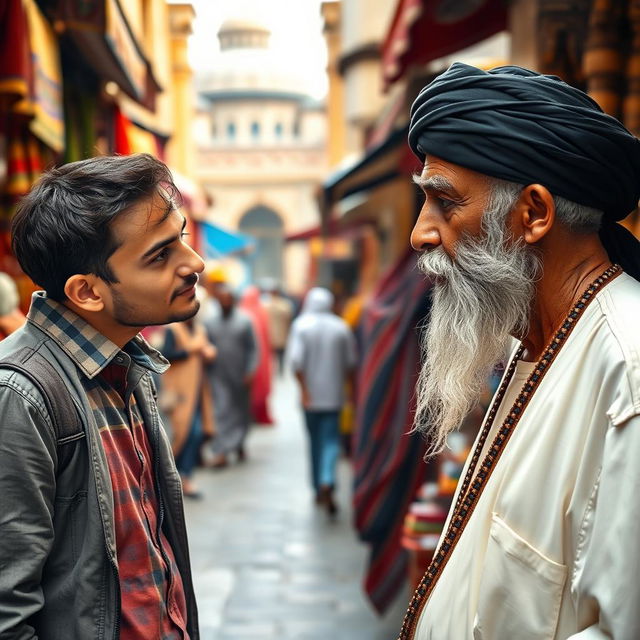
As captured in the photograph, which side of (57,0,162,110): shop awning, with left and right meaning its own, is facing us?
right

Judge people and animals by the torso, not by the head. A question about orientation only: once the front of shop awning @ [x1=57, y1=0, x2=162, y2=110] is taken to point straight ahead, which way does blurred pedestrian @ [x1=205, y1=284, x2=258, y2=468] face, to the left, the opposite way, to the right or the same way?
to the right

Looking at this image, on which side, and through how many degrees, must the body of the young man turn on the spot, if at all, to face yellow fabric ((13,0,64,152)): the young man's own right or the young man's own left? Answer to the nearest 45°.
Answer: approximately 135° to the young man's own left

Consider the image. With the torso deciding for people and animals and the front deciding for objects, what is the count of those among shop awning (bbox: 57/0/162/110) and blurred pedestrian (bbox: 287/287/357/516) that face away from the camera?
1

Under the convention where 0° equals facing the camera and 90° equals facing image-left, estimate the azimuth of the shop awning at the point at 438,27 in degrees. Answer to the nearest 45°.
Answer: approximately 90°

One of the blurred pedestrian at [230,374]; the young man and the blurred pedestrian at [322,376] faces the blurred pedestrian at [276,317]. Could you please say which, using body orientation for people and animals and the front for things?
the blurred pedestrian at [322,376]

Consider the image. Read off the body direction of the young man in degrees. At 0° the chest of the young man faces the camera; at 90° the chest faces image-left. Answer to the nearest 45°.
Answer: approximately 315°

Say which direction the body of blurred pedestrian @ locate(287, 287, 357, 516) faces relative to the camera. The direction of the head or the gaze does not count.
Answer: away from the camera

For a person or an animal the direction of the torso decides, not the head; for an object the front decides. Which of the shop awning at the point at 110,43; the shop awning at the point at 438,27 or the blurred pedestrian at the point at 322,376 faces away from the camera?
the blurred pedestrian

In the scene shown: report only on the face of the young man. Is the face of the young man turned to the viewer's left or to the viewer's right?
to the viewer's right
